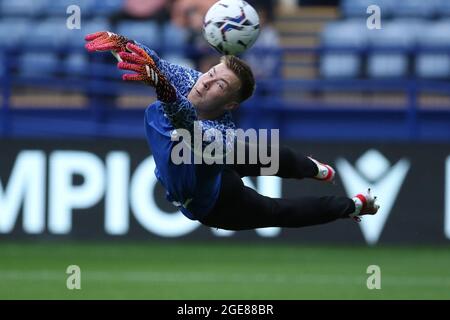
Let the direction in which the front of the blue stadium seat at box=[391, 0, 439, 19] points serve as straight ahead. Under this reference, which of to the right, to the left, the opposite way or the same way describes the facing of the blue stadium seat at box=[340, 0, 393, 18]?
the same way

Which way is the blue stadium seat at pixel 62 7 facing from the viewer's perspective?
toward the camera

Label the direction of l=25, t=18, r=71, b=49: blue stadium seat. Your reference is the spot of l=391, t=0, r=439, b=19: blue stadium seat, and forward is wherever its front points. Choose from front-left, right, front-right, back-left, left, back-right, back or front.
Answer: right

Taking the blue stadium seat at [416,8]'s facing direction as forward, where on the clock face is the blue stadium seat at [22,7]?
the blue stadium seat at [22,7] is roughly at 3 o'clock from the blue stadium seat at [416,8].

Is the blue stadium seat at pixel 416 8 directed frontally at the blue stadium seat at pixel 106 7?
no

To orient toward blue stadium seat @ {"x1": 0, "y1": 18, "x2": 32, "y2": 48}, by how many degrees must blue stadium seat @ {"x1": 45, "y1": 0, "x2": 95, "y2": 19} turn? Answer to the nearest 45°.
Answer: approximately 45° to its right

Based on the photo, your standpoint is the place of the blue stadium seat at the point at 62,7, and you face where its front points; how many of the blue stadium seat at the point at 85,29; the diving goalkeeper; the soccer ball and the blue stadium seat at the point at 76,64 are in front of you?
4

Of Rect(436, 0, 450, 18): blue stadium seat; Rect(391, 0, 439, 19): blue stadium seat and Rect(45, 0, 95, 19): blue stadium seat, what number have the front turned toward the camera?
3

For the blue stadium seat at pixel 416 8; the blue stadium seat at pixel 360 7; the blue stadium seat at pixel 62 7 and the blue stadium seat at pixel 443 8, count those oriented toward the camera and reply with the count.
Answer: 4

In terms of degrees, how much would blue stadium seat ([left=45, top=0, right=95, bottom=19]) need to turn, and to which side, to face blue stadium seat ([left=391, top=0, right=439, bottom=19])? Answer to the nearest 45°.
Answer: approximately 90° to its left

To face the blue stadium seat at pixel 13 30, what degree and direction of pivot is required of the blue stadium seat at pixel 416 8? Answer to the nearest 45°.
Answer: approximately 90° to its right

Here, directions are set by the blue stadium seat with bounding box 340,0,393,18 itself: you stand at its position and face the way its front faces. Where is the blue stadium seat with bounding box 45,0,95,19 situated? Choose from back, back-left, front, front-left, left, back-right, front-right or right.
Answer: right

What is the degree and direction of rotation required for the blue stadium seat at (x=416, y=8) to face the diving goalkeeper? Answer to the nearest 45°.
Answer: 0° — it already faces them

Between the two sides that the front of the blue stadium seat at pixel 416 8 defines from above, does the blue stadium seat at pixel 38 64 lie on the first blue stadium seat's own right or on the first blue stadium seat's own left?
on the first blue stadium seat's own right

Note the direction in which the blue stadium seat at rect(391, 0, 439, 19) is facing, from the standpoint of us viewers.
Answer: facing the viewer

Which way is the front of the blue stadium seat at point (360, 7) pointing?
toward the camera
